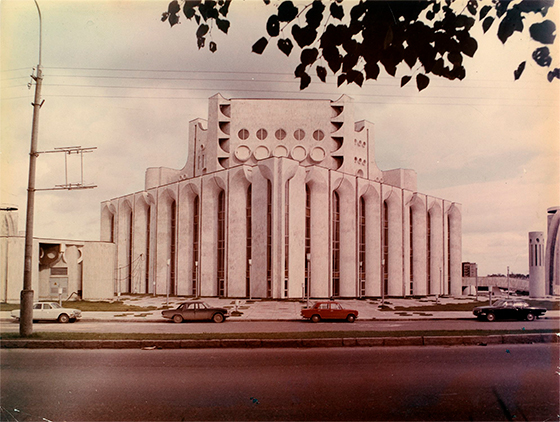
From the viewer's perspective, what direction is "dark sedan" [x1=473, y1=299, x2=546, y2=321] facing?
to the viewer's left

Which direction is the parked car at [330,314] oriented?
to the viewer's right

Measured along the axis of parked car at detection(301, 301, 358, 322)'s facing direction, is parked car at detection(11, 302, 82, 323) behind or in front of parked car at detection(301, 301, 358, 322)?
behind

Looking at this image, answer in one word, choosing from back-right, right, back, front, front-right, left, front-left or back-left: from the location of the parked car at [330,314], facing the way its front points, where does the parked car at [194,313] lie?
back

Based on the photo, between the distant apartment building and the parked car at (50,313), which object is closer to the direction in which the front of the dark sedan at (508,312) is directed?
the parked car

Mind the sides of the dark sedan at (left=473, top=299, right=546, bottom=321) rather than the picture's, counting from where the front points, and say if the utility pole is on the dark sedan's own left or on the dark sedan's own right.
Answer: on the dark sedan's own left
